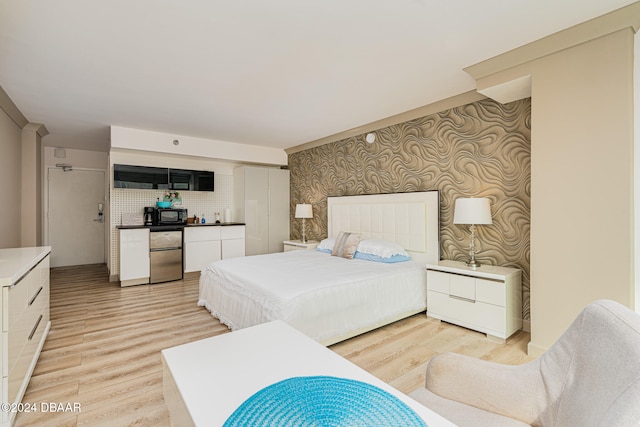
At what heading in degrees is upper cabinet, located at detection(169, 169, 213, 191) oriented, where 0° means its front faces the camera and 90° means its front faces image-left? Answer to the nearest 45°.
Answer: approximately 0°

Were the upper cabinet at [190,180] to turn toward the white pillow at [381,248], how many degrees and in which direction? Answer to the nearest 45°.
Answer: approximately 45° to its left

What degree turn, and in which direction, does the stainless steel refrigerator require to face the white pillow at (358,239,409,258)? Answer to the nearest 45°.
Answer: approximately 45° to its left

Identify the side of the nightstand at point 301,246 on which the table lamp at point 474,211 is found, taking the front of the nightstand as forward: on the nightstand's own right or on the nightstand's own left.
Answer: on the nightstand's own left

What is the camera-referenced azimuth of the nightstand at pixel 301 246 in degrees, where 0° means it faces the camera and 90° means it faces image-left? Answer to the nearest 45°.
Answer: approximately 45°

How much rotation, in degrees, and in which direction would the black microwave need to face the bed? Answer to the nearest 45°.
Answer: approximately 45° to its left

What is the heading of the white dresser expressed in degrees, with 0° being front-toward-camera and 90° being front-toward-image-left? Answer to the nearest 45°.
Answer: approximately 270°
